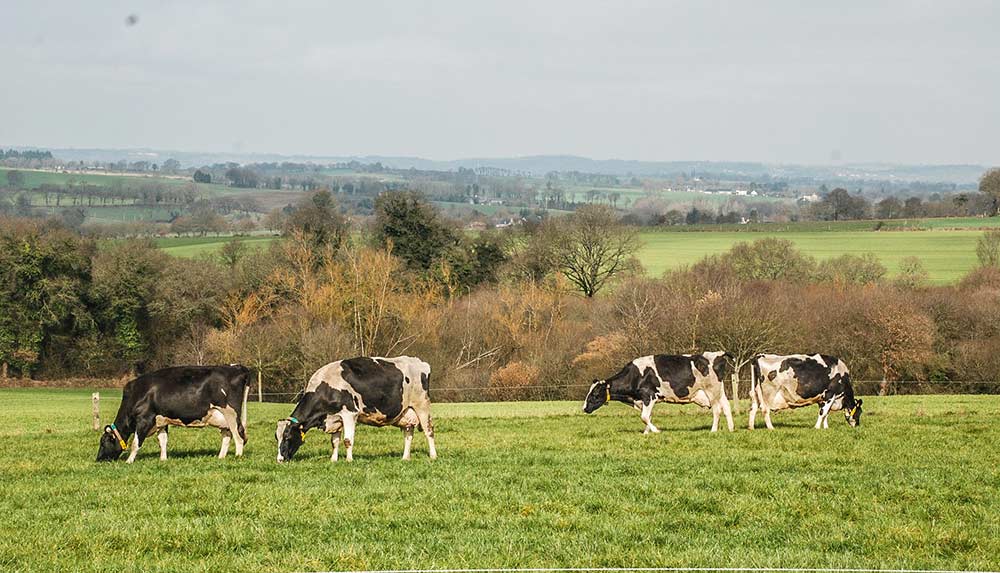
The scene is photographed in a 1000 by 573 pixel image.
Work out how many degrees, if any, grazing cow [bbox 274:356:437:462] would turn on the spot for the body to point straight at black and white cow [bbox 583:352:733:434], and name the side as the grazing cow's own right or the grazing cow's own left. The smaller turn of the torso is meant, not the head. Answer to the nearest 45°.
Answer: approximately 135° to the grazing cow's own right

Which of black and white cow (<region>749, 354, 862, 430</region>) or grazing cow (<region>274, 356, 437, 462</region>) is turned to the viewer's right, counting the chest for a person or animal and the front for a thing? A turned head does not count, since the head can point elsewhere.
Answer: the black and white cow

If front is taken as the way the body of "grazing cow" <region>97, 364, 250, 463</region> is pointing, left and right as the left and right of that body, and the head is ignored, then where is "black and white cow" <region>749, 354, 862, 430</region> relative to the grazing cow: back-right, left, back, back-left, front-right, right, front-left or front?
back

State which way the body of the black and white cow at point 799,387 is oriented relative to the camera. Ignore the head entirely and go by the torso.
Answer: to the viewer's right

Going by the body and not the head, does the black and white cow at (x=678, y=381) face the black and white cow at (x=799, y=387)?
no

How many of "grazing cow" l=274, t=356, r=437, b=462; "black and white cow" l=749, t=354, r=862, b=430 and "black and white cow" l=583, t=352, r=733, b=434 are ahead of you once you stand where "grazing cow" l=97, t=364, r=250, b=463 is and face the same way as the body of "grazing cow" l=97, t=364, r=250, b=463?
0

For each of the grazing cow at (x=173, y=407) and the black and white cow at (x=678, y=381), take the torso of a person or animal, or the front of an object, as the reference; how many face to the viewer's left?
2

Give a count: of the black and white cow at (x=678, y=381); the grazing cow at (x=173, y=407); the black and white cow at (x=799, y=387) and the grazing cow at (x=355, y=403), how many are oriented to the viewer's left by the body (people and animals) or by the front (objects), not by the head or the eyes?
3

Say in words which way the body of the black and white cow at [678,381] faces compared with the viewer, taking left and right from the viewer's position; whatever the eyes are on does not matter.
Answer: facing to the left of the viewer

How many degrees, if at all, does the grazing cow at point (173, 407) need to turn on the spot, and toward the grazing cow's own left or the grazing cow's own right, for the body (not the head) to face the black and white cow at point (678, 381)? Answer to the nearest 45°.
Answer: approximately 180°

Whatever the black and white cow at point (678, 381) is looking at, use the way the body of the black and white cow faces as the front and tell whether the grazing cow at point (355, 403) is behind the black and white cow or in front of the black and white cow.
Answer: in front

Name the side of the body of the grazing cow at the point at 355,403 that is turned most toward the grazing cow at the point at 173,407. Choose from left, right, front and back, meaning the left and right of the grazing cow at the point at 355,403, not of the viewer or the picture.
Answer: front

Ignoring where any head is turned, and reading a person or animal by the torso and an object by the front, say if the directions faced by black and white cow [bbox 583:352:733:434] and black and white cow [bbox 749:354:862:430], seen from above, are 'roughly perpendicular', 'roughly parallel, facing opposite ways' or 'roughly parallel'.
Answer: roughly parallel, facing opposite ways

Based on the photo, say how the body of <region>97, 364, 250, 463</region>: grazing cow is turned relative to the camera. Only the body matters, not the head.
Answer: to the viewer's left

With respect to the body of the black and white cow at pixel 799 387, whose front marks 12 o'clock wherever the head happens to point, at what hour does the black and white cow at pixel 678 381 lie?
the black and white cow at pixel 678 381 is roughly at 5 o'clock from the black and white cow at pixel 799 387.

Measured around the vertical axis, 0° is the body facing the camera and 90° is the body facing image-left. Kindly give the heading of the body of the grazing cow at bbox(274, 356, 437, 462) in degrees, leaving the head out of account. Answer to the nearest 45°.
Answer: approximately 90°

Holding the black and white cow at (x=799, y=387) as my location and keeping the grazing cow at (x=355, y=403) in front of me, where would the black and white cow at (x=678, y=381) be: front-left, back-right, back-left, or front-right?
front-right

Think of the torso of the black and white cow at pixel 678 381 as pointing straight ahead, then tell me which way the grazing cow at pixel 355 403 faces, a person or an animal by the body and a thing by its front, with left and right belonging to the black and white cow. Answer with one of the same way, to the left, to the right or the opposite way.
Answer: the same way

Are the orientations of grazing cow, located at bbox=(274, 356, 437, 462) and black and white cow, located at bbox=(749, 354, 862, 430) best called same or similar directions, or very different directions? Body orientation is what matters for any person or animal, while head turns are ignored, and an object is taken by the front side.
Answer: very different directions
